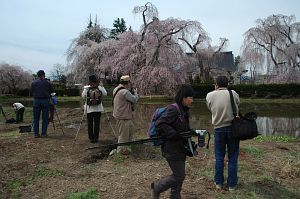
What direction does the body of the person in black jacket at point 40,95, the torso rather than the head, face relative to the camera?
away from the camera

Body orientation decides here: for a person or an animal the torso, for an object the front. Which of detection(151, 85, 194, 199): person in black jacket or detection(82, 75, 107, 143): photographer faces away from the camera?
the photographer

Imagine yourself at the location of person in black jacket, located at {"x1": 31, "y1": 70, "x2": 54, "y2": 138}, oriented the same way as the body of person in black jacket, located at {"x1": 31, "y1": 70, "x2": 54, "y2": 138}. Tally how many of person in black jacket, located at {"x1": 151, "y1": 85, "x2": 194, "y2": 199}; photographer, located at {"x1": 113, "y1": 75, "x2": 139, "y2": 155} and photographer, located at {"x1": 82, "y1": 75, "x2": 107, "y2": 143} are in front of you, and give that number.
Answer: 0

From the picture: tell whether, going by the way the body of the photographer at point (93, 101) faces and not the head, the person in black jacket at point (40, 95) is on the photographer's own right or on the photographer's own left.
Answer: on the photographer's own left

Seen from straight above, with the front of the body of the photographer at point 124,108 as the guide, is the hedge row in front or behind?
in front

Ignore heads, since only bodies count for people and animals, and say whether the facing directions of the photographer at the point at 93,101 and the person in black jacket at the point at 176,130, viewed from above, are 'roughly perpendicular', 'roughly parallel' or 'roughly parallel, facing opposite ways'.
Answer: roughly perpendicular

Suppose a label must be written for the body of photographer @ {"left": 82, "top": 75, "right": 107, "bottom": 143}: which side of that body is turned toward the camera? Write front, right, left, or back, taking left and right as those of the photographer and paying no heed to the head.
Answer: back

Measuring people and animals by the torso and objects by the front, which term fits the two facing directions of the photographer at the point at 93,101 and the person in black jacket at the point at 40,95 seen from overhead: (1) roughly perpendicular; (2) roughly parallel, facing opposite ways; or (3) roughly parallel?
roughly parallel

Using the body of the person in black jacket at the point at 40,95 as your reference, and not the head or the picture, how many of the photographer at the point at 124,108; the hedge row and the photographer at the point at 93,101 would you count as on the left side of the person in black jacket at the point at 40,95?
0

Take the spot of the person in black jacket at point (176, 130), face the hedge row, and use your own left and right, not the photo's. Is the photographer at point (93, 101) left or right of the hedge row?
left

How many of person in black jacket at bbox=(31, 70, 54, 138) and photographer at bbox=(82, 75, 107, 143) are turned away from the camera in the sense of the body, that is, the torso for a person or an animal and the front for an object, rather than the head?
2

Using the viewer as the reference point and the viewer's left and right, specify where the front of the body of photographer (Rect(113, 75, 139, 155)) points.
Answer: facing away from the viewer and to the right of the viewer
